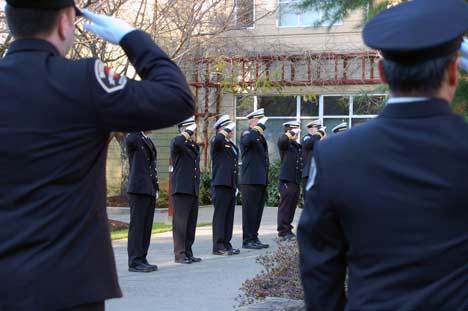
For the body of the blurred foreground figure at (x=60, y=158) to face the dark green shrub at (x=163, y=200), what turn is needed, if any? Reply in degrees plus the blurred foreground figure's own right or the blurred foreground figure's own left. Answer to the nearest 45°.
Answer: approximately 45° to the blurred foreground figure's own left

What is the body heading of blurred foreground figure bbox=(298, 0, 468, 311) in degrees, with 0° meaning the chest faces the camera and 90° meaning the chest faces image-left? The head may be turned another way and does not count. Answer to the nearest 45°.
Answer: approximately 180°

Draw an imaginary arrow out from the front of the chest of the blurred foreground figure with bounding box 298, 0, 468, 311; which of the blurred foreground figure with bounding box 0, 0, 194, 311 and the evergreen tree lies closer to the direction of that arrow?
the evergreen tree

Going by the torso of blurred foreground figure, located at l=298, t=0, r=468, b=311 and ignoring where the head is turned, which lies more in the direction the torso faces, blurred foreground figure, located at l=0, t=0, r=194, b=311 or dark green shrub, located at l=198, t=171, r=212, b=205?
the dark green shrub

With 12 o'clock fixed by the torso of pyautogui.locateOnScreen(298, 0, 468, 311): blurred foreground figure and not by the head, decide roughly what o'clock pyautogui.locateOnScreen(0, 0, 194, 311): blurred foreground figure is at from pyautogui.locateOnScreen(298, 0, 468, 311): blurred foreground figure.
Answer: pyautogui.locateOnScreen(0, 0, 194, 311): blurred foreground figure is roughly at 9 o'clock from pyautogui.locateOnScreen(298, 0, 468, 311): blurred foreground figure.

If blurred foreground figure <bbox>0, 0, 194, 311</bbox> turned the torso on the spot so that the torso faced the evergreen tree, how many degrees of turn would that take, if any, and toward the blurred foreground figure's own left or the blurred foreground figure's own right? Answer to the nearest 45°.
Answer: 0° — they already face it

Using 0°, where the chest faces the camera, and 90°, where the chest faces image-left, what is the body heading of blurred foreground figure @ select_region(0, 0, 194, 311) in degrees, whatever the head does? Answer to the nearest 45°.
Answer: approximately 225°

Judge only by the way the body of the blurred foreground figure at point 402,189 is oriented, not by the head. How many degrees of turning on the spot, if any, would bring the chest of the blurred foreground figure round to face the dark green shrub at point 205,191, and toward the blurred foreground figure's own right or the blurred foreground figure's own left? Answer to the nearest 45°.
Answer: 0° — they already face it

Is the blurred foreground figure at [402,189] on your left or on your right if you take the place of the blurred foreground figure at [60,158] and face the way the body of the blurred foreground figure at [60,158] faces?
on your right

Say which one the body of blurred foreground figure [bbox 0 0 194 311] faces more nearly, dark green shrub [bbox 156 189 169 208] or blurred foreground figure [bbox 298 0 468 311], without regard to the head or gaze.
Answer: the dark green shrub
